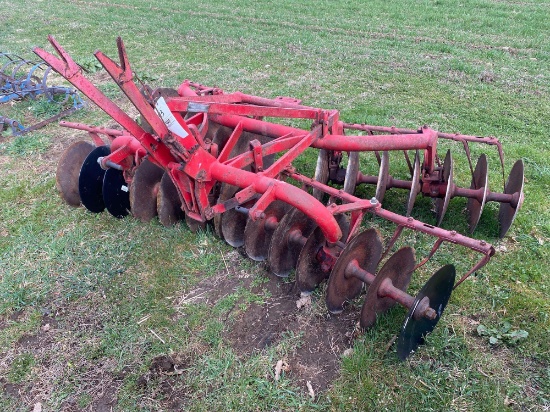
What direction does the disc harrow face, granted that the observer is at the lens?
facing the viewer and to the left of the viewer

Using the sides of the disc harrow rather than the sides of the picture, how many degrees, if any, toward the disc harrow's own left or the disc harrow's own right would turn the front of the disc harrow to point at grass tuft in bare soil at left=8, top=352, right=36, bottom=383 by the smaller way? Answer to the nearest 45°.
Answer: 0° — it already faces it
